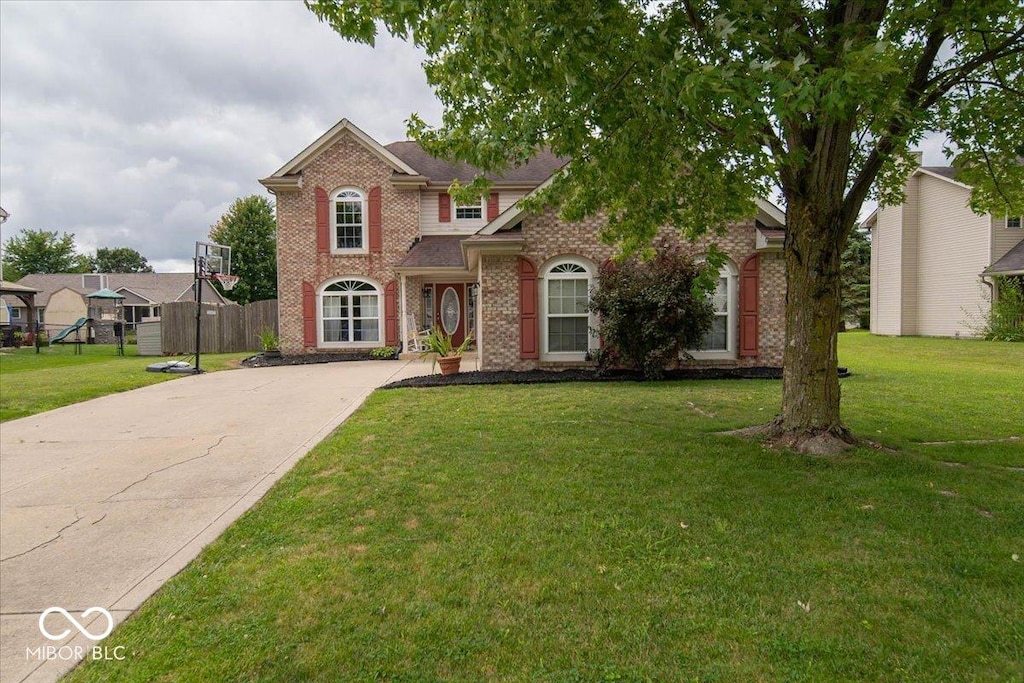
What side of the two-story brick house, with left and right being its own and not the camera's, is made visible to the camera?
front

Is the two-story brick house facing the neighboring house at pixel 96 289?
no

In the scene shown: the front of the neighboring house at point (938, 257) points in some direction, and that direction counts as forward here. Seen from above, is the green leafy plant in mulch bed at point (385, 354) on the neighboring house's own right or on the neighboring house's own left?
on the neighboring house's own right

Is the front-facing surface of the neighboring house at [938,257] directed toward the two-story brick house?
no

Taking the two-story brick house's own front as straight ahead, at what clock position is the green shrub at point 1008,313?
The green shrub is roughly at 9 o'clock from the two-story brick house.

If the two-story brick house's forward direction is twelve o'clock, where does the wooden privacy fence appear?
The wooden privacy fence is roughly at 4 o'clock from the two-story brick house.

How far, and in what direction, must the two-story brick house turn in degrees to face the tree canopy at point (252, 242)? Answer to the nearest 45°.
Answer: approximately 135° to its right

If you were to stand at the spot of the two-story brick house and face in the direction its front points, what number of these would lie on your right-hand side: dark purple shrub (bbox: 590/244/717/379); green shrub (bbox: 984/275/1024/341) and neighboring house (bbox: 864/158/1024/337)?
0

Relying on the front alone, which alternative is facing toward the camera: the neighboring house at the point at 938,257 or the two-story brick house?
the two-story brick house

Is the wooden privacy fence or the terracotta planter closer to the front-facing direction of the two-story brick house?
the terracotta planter

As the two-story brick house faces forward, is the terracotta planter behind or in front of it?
in front

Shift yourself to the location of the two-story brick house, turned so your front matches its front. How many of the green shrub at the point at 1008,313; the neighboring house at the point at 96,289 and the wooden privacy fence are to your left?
1

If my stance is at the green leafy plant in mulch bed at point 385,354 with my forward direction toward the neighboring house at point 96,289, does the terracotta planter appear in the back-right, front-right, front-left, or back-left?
back-left
